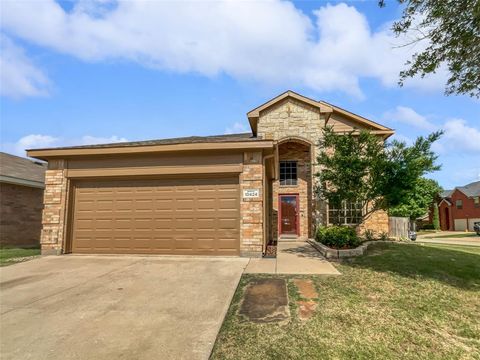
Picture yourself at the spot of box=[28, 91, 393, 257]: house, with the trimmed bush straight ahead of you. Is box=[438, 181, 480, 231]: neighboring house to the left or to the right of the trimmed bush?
left

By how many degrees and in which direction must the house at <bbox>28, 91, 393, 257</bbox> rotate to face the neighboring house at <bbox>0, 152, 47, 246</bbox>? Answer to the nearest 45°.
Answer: approximately 135° to its right

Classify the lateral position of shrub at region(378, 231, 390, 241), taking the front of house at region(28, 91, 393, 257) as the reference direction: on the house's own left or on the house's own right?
on the house's own left

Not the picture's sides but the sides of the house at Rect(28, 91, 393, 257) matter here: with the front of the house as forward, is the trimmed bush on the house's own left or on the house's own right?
on the house's own left

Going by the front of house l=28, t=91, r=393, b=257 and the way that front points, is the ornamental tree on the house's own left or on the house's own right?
on the house's own left

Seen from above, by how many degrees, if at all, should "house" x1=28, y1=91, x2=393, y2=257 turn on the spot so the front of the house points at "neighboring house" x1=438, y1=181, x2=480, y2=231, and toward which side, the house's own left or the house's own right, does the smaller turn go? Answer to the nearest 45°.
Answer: approximately 135° to the house's own left

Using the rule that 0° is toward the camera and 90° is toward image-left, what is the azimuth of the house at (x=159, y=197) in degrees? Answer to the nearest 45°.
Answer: approximately 0°
